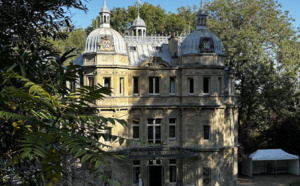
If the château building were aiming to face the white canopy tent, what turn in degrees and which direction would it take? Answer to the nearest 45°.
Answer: approximately 135° to its left

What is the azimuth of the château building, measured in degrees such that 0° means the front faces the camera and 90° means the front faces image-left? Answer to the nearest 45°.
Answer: approximately 0°
